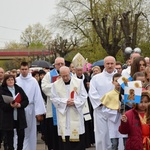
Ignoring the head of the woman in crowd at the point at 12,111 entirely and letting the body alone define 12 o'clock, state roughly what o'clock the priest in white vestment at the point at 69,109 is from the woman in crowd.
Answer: The priest in white vestment is roughly at 10 o'clock from the woman in crowd.

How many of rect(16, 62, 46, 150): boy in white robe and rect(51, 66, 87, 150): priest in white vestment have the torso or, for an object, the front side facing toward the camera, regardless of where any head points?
2

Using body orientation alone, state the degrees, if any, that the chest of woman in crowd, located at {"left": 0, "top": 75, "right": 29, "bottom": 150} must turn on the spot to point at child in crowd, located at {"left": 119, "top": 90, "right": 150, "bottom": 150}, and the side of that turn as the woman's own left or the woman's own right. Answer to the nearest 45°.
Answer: approximately 45° to the woman's own left

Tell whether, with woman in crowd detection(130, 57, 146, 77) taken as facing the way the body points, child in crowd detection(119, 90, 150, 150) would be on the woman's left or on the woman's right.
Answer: on the woman's right

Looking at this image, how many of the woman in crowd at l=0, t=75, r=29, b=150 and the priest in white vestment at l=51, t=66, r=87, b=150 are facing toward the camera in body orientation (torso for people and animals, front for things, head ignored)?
2
